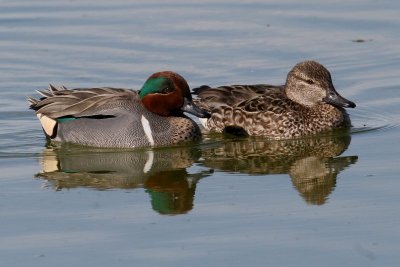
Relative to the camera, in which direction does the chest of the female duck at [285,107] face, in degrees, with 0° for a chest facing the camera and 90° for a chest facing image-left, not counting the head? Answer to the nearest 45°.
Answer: approximately 270°

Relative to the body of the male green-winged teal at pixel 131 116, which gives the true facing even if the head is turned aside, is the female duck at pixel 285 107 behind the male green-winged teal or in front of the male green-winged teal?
in front

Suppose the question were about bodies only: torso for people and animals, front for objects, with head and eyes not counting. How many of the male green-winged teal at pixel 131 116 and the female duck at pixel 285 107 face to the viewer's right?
2

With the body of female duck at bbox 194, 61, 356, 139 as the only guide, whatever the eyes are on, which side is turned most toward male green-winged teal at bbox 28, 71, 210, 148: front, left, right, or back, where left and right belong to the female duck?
back

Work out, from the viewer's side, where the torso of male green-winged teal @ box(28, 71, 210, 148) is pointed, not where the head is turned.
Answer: to the viewer's right
